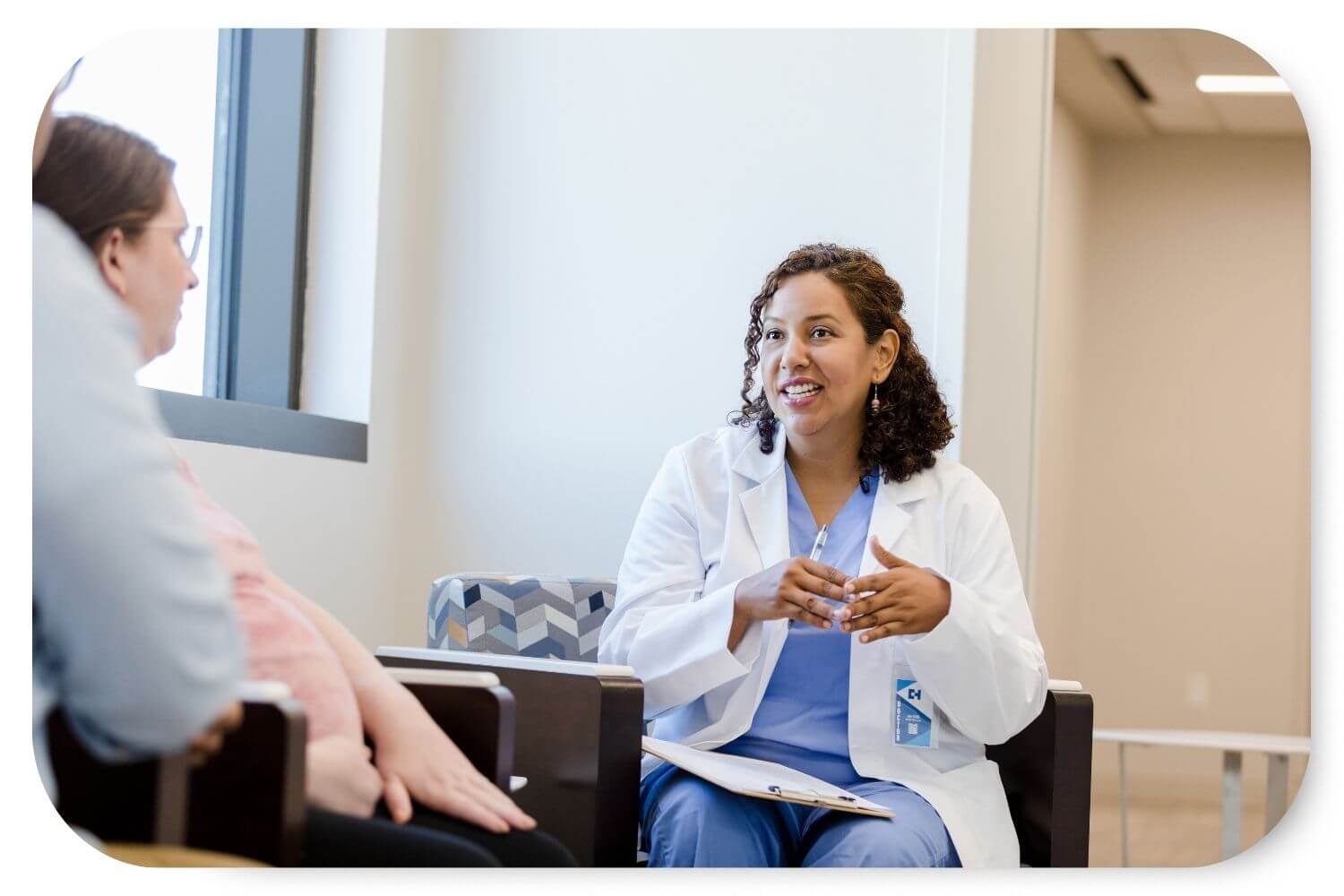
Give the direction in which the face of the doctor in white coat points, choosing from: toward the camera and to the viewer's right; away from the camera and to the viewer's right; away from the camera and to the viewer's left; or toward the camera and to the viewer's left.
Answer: toward the camera and to the viewer's left

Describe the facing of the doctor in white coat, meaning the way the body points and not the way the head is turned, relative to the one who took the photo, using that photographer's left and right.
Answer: facing the viewer
